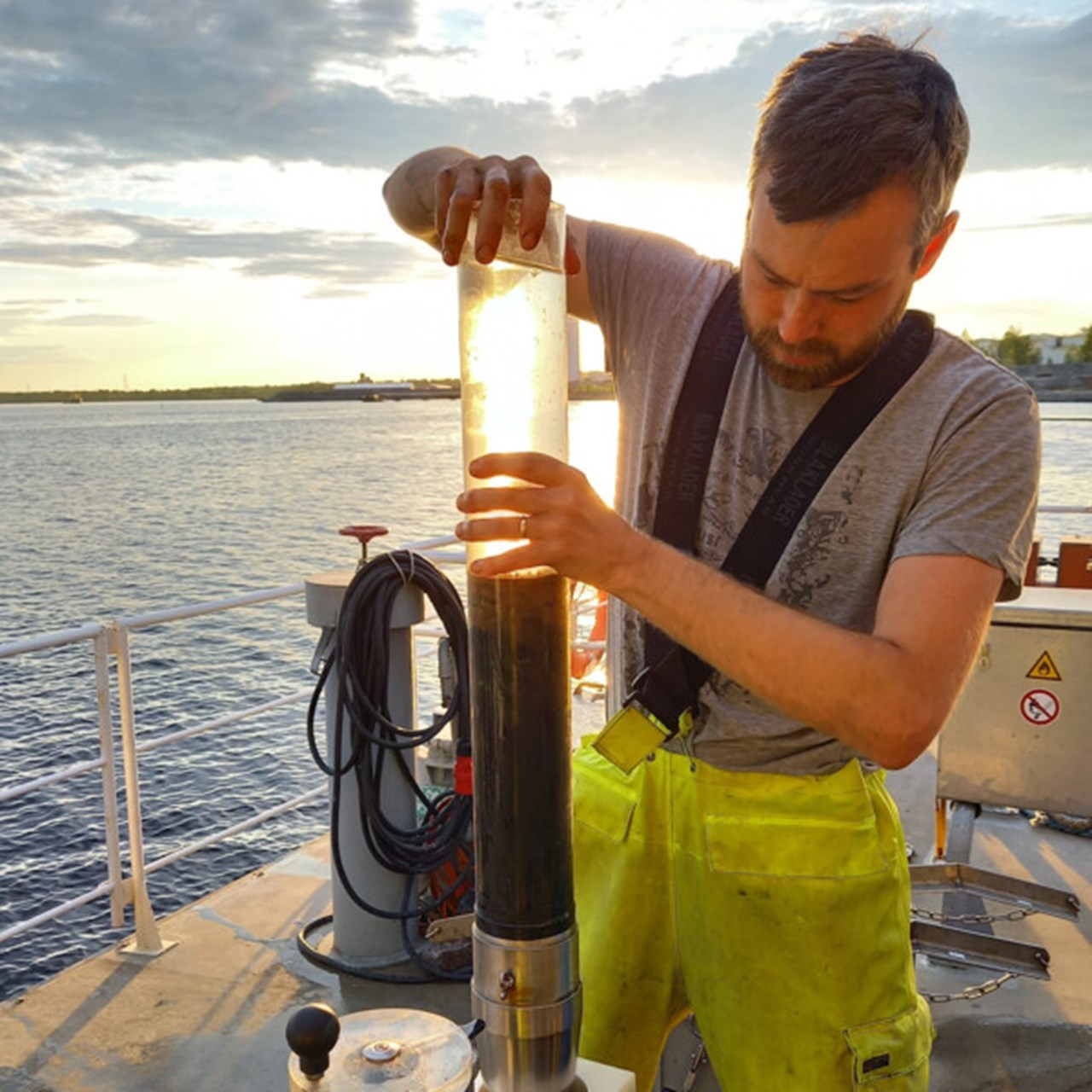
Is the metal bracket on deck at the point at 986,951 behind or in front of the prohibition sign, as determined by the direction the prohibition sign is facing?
in front

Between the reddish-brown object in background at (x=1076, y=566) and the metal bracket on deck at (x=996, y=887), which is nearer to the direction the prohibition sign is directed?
the metal bracket on deck

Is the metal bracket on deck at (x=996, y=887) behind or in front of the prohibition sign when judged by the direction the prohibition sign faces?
in front

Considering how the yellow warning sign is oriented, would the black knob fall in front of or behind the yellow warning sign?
in front

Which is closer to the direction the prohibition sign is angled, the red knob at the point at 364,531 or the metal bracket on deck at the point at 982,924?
the metal bracket on deck

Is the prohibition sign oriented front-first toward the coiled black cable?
no

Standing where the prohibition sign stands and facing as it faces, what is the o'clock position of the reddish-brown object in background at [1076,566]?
The reddish-brown object in background is roughly at 6 o'clock from the prohibition sign.

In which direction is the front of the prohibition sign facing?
toward the camera

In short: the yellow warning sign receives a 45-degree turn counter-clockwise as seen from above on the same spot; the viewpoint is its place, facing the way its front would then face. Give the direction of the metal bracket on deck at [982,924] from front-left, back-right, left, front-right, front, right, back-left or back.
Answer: front-right

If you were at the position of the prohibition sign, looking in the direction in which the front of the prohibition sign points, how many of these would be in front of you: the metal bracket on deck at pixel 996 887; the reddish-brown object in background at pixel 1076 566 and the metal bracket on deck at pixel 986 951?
2

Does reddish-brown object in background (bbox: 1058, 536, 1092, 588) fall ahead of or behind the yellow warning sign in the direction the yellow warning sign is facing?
behind

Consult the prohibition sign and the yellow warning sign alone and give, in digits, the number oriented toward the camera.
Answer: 2

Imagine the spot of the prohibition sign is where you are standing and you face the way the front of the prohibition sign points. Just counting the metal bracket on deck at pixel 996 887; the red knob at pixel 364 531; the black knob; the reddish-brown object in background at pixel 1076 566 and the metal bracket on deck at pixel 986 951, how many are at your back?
1

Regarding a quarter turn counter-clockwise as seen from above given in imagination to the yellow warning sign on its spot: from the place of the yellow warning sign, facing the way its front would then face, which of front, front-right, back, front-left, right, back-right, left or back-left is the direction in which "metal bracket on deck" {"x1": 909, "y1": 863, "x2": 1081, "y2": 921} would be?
right

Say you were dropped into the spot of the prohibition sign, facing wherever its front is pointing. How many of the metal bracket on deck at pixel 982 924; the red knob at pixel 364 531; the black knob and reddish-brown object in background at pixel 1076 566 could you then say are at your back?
1

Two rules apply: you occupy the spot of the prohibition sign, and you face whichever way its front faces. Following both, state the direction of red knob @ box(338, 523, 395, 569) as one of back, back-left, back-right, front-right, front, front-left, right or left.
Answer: front-right

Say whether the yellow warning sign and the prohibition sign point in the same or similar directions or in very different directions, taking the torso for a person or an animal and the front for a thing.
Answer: same or similar directions

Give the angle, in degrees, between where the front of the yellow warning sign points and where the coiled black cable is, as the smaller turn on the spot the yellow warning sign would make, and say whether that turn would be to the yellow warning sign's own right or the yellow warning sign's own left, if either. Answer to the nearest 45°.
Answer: approximately 45° to the yellow warning sign's own right

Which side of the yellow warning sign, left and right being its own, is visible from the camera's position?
front
